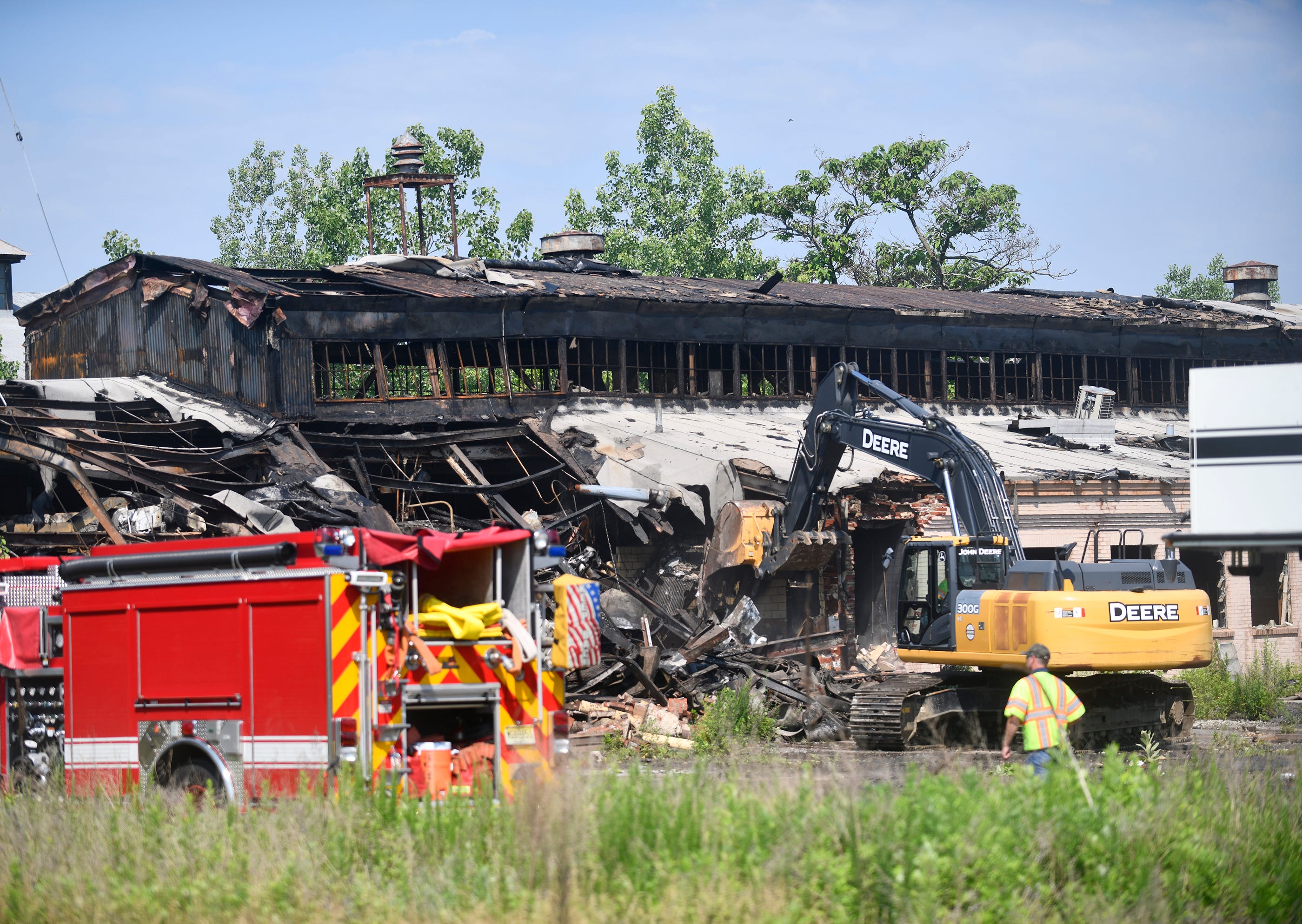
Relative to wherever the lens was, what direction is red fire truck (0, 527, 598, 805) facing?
facing away from the viewer and to the left of the viewer

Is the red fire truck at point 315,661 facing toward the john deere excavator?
no

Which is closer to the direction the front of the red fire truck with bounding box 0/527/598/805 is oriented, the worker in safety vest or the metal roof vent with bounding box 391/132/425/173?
the metal roof vent

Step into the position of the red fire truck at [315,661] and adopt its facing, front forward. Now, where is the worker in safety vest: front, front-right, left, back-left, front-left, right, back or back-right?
back-right

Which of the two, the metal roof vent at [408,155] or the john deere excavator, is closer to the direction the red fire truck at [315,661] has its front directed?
the metal roof vent

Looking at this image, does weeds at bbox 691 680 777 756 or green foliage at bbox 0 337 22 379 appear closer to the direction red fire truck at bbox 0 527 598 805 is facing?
the green foliage

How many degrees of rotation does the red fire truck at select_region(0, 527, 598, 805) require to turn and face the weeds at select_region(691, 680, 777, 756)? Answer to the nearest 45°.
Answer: approximately 90° to its right
